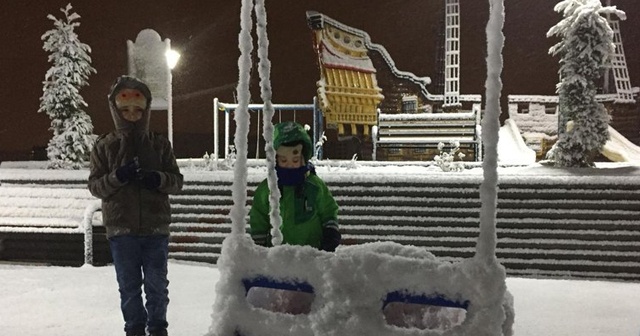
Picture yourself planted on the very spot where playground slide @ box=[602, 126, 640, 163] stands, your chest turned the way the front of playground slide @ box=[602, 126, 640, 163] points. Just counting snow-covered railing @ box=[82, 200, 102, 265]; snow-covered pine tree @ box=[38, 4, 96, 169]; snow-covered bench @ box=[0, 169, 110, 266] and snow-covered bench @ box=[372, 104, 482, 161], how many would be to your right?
4

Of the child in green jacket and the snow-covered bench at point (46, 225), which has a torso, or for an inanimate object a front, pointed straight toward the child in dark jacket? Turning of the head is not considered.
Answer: the snow-covered bench

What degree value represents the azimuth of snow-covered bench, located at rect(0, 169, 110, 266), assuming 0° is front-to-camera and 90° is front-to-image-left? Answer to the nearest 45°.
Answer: approximately 0°

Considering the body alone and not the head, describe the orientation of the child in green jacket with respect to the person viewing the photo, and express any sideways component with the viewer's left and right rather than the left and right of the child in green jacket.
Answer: facing the viewer

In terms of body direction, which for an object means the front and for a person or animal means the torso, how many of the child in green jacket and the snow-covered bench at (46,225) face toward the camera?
2

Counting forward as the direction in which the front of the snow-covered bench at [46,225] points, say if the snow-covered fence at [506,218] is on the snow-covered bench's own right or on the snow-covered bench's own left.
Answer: on the snow-covered bench's own left

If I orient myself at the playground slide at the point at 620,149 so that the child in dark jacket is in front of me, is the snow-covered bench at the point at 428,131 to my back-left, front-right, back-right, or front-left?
front-right

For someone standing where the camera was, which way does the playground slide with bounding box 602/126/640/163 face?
facing the viewer and to the right of the viewer

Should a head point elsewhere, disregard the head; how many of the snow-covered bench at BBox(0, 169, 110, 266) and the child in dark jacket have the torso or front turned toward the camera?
2
